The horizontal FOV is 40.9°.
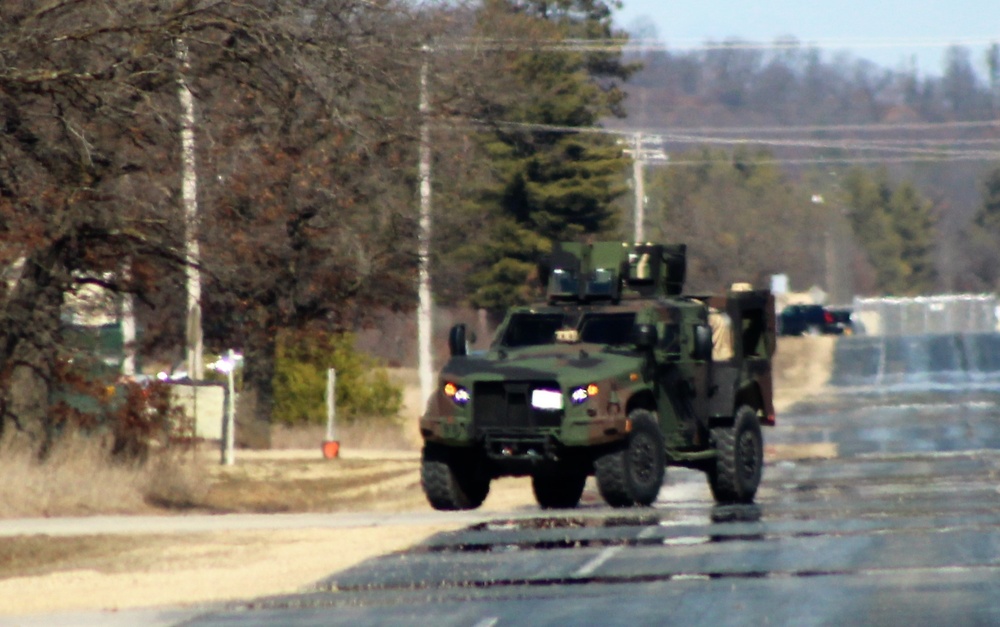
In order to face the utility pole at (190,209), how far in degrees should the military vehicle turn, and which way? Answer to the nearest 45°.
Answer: approximately 90° to its right

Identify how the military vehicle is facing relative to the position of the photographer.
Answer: facing the viewer and to the left of the viewer

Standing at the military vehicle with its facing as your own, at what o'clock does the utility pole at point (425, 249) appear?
The utility pole is roughly at 4 o'clock from the military vehicle.

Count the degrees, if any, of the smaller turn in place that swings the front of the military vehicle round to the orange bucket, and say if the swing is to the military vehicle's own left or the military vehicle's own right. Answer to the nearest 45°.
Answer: approximately 90° to the military vehicle's own right

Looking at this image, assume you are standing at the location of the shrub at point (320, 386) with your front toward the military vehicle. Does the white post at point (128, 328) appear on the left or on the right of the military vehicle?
right

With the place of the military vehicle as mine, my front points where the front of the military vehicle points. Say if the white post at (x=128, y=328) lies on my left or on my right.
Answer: on my right

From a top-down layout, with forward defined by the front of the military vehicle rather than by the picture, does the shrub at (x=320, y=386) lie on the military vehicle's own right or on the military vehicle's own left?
on the military vehicle's own right
